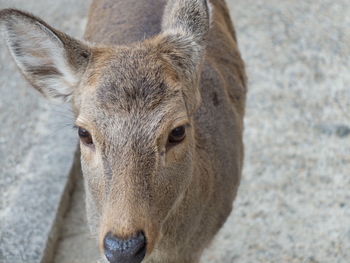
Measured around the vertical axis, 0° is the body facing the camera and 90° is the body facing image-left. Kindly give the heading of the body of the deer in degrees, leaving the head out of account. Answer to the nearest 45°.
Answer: approximately 0°
